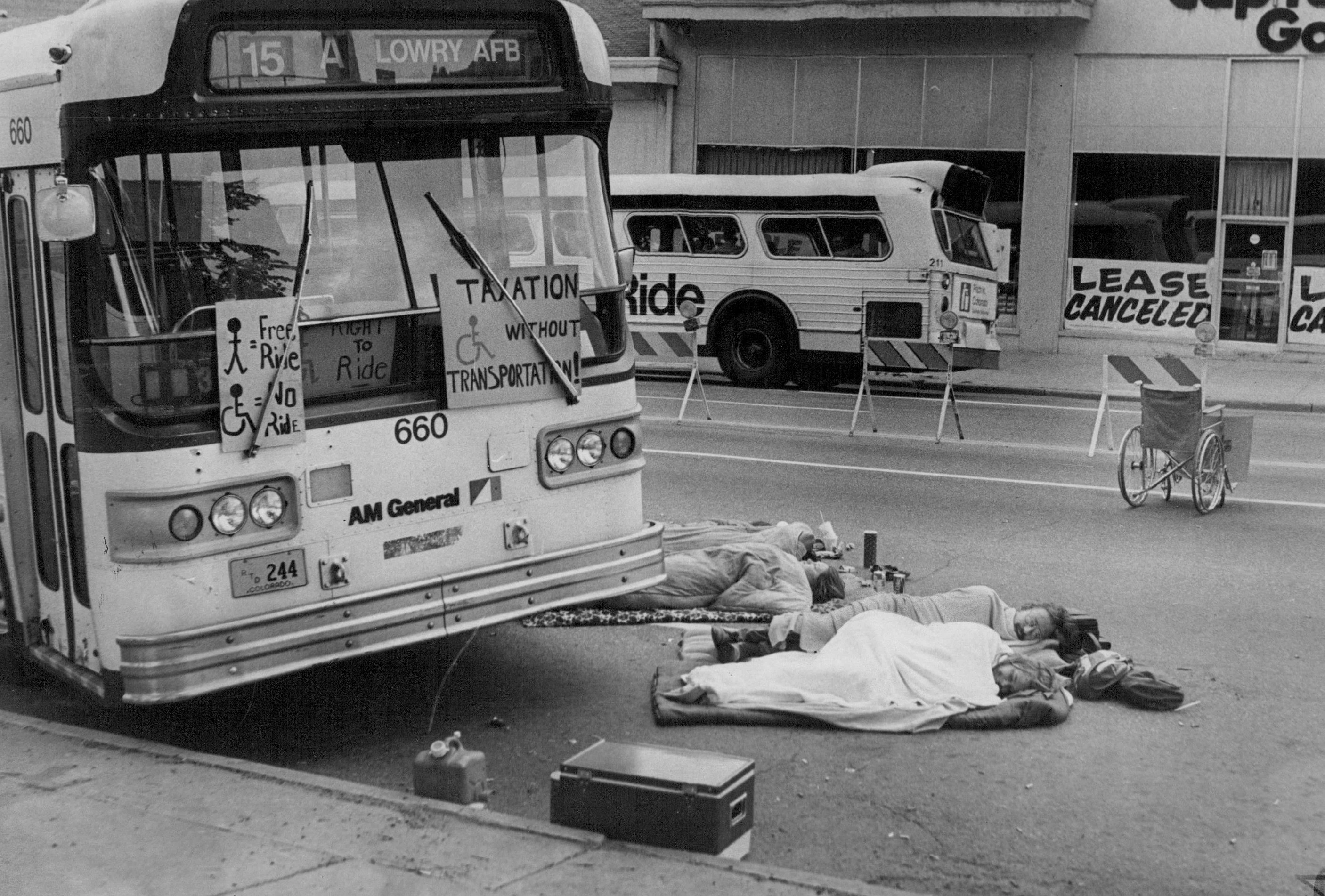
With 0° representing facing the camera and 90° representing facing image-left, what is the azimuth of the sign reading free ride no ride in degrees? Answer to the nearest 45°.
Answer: approximately 0°

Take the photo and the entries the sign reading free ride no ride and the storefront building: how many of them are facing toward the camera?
2

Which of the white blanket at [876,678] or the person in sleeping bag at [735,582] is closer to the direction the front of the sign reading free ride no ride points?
the white blanket

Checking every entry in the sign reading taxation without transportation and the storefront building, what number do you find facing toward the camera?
2

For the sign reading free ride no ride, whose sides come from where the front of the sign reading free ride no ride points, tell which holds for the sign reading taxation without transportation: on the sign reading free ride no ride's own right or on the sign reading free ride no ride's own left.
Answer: on the sign reading free ride no ride's own left

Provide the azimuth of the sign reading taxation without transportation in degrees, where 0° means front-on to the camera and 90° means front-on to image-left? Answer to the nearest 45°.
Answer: approximately 0°

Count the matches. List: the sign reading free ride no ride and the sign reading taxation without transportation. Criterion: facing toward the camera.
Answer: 2

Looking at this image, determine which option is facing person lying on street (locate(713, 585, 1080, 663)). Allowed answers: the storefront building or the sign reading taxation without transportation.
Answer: the storefront building

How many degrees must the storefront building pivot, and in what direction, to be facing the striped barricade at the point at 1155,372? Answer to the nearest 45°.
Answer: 0° — it already faces it

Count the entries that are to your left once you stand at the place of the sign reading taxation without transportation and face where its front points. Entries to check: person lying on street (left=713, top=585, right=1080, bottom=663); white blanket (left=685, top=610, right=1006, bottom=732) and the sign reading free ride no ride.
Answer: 2
